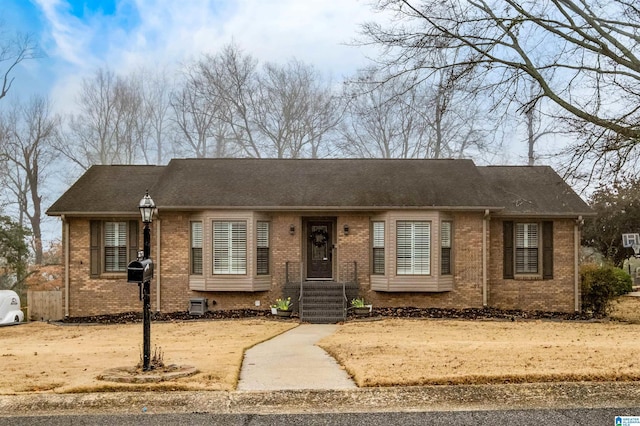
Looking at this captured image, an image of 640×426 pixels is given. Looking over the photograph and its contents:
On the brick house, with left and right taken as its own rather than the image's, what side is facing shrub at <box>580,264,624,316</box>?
left

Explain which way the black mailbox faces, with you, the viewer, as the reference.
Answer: facing the viewer

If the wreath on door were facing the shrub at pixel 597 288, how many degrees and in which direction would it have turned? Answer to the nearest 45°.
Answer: approximately 90° to its left

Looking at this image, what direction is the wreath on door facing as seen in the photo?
toward the camera
